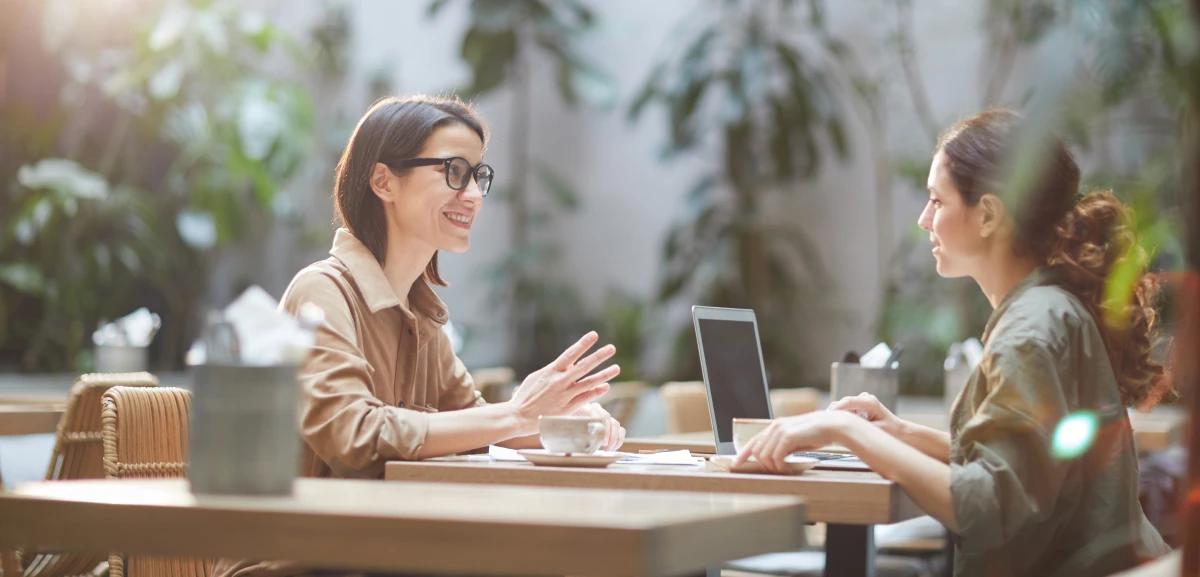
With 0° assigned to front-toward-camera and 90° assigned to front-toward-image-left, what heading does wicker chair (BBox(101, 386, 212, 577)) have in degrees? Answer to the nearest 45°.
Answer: approximately 315°

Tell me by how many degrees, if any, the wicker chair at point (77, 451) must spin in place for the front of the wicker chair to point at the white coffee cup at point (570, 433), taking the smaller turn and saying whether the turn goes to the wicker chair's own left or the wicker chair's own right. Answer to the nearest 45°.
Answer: approximately 90° to the wicker chair's own left

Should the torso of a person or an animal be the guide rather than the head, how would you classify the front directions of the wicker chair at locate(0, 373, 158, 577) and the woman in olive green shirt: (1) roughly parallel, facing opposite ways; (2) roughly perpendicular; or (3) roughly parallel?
roughly perpendicular

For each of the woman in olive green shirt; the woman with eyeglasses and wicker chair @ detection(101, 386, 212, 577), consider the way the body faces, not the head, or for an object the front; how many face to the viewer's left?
1

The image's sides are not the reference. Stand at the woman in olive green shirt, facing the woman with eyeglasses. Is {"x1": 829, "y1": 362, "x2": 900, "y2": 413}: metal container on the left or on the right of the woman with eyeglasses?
right

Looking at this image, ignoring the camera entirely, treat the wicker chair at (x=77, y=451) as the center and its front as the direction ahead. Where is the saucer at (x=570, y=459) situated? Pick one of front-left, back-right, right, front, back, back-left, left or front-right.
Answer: back

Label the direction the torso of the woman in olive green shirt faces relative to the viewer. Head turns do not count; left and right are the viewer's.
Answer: facing to the left of the viewer

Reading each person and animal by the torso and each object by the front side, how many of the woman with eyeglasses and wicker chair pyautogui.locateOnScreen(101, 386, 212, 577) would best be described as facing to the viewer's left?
0

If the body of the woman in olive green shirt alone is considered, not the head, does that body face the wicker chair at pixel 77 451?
yes

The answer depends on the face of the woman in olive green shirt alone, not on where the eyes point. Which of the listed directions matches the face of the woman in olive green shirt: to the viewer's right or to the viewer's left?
to the viewer's left
